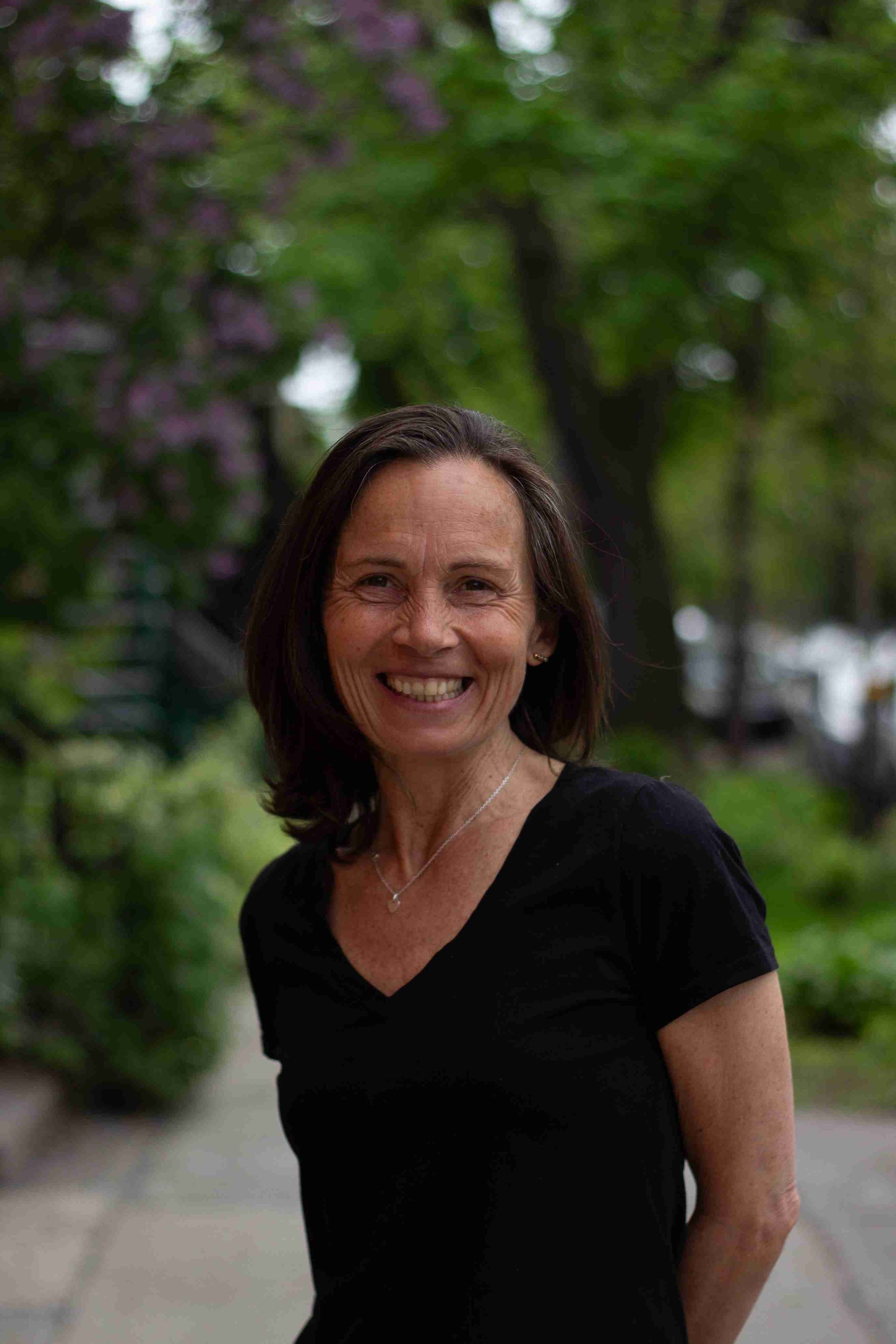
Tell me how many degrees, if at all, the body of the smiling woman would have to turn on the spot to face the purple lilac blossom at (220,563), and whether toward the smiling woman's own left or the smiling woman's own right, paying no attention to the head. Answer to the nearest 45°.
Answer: approximately 135° to the smiling woman's own right

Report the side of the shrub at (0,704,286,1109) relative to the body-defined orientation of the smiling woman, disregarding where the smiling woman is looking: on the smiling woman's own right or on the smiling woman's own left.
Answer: on the smiling woman's own right

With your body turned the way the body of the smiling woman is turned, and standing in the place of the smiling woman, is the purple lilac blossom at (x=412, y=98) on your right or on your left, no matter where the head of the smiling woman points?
on your right

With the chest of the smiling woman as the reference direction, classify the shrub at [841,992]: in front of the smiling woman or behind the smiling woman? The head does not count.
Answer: behind

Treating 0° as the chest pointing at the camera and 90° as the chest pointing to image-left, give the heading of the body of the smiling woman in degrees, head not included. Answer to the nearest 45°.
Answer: approximately 45°

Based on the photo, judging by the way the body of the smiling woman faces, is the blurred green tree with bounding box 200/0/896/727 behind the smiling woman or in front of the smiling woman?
behind
